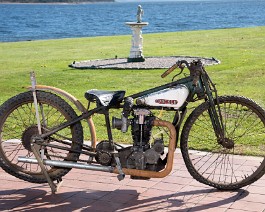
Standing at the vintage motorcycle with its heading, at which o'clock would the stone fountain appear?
The stone fountain is roughly at 9 o'clock from the vintage motorcycle.

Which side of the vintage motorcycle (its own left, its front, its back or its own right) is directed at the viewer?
right
